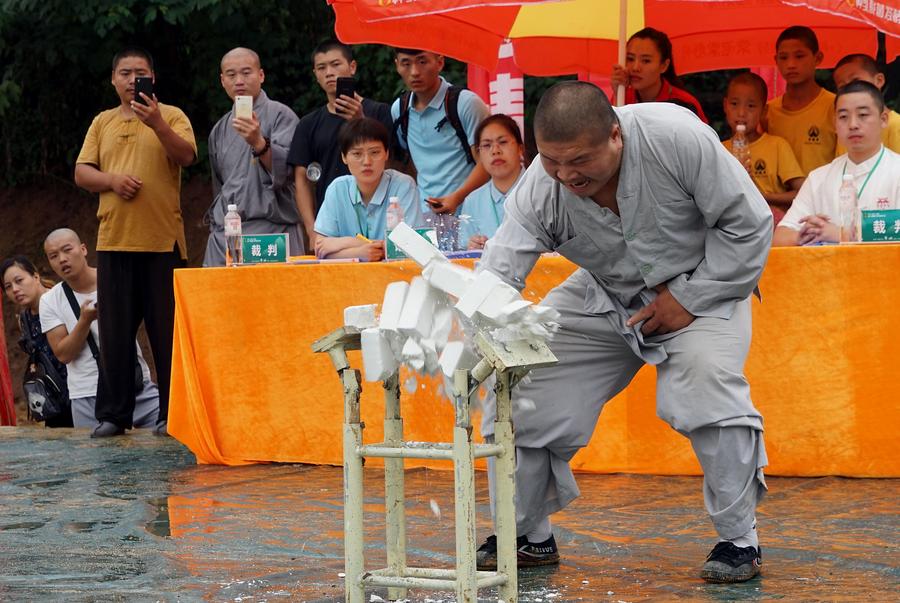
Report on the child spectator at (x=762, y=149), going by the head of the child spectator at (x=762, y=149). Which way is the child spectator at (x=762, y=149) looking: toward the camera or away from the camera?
toward the camera

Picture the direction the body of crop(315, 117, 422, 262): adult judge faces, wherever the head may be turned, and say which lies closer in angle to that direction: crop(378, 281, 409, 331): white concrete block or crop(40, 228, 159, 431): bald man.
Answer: the white concrete block

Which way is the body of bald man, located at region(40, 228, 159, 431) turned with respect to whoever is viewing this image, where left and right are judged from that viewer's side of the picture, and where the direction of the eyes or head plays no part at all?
facing the viewer and to the right of the viewer

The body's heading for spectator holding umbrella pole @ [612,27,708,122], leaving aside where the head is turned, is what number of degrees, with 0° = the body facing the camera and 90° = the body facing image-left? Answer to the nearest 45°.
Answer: approximately 45°

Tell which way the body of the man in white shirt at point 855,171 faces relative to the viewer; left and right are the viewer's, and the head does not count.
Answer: facing the viewer and to the left of the viewer

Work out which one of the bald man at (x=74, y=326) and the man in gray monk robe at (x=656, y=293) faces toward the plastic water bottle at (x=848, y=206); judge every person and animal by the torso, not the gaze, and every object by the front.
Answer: the bald man

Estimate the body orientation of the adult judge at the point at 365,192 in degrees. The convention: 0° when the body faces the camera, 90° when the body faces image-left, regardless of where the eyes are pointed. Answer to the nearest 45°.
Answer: approximately 0°

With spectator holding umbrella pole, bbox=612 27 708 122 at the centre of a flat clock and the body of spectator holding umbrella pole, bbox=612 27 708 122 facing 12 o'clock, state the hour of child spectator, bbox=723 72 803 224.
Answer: child spectator, bbox=723 72 803 224 is roughly at 7 o'clock from spectator holding umbrella pole, bbox=612 27 708 122.

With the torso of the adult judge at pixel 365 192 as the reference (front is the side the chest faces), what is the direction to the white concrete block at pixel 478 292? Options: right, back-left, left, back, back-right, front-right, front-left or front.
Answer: front

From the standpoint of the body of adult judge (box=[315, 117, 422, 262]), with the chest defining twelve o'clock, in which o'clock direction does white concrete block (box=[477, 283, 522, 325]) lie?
The white concrete block is roughly at 12 o'clock from the adult judge.

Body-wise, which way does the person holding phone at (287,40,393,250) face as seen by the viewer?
toward the camera

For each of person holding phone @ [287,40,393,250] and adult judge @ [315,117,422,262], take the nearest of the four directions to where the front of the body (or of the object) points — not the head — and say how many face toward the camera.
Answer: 2

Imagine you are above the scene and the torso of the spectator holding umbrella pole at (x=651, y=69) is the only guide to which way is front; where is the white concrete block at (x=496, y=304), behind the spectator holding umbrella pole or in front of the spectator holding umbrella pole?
in front

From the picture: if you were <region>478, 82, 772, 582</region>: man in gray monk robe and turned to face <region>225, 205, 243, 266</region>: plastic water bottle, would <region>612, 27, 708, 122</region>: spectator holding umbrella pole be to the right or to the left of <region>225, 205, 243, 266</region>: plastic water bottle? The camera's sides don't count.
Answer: right

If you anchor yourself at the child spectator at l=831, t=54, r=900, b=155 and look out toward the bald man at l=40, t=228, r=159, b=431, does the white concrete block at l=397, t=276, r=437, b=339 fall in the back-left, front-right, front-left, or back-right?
front-left

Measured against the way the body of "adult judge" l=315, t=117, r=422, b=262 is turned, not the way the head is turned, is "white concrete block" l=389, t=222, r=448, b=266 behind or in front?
in front
